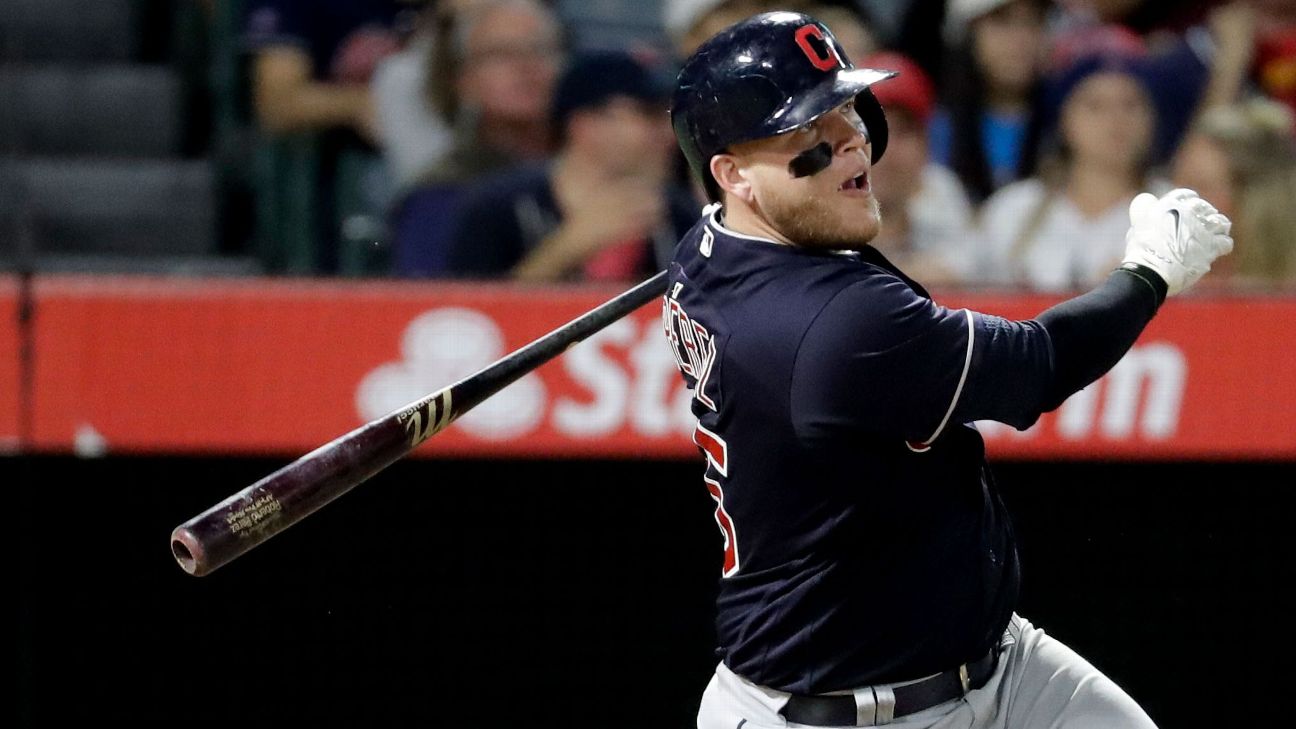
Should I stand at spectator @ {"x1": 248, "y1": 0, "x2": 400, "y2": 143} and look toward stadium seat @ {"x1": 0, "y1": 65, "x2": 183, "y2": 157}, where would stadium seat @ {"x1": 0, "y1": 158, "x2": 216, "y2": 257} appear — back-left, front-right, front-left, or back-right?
front-left

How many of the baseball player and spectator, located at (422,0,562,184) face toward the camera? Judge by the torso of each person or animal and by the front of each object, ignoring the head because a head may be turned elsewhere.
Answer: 1

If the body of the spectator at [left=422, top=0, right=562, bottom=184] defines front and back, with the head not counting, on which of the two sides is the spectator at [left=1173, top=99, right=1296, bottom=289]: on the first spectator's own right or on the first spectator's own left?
on the first spectator's own left

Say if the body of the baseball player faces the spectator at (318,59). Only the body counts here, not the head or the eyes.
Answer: no

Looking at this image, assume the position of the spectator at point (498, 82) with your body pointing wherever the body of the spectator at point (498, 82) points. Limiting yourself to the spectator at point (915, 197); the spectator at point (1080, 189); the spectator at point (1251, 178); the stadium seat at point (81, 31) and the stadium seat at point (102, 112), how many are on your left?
3

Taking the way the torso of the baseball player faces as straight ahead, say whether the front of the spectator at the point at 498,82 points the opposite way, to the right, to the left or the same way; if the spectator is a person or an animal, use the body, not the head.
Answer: to the right

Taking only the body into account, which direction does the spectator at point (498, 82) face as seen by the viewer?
toward the camera

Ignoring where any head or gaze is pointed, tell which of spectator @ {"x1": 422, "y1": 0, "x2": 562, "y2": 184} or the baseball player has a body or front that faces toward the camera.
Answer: the spectator

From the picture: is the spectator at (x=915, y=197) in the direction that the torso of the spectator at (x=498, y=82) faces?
no

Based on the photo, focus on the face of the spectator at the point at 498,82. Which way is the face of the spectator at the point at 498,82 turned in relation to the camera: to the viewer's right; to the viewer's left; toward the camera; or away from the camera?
toward the camera

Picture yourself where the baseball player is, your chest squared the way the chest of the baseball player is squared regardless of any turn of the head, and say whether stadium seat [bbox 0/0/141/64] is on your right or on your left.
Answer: on your left

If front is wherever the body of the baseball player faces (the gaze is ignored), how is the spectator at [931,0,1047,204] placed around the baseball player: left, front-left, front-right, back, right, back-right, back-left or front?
left

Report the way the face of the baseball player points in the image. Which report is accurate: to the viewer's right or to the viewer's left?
to the viewer's right

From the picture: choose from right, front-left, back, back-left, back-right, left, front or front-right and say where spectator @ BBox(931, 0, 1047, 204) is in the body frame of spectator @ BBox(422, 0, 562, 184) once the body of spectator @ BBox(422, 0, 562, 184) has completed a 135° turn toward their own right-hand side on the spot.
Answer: back-right

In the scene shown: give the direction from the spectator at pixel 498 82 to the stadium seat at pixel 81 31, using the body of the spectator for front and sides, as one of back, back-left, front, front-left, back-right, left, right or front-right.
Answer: back-right
